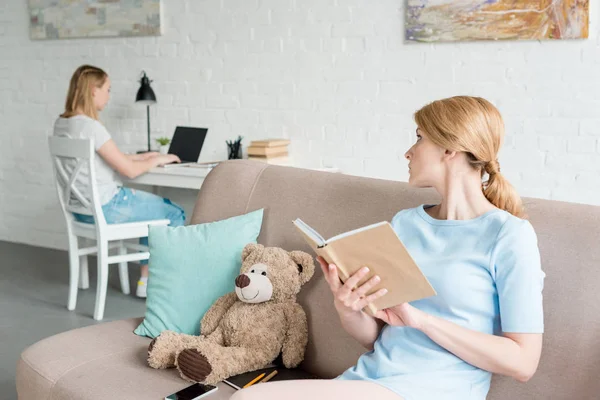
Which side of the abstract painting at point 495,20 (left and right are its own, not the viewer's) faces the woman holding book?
front

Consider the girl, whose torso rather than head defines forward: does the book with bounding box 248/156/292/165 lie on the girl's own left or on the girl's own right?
on the girl's own right

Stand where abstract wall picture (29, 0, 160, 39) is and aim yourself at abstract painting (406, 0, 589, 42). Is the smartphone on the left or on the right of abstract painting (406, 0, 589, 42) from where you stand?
right

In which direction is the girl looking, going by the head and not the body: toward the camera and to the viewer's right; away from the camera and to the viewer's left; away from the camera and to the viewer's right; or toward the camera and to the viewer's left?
away from the camera and to the viewer's right

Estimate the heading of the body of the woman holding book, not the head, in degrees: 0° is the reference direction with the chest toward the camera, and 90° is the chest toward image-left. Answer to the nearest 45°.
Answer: approximately 45°

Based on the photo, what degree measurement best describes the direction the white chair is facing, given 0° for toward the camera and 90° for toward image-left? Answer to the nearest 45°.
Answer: approximately 225°

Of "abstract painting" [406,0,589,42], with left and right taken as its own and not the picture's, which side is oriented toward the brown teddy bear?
front

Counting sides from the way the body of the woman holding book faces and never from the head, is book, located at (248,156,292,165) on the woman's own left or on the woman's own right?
on the woman's own right

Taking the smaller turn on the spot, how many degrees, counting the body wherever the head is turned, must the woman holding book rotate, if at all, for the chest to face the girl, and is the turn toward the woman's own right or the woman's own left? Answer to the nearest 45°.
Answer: approximately 90° to the woman's own right

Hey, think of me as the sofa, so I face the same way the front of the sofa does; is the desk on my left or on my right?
on my right
